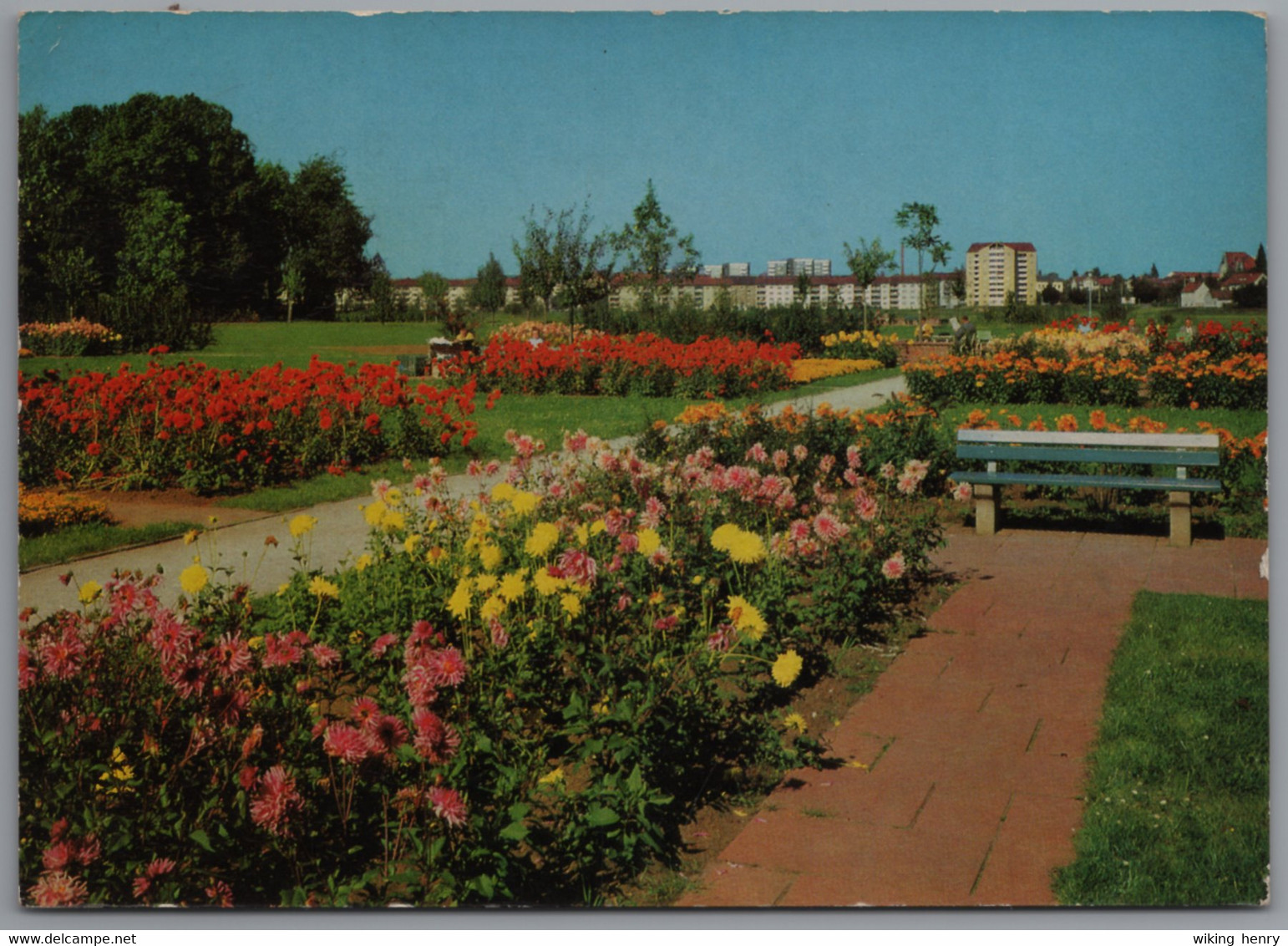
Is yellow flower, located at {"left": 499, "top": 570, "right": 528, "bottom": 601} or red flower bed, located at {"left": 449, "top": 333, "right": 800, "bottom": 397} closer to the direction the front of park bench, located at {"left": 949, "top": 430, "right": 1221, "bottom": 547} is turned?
the yellow flower

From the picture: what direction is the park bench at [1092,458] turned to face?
toward the camera

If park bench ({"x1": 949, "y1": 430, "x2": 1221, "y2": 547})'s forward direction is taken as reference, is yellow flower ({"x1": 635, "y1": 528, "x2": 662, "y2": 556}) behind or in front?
in front

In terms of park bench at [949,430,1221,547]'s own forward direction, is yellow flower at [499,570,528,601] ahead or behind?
ahead

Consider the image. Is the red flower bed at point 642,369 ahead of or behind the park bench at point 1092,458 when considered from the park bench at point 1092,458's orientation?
behind

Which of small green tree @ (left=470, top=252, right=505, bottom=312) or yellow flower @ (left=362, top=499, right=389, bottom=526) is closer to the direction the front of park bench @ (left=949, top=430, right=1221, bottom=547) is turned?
the yellow flower

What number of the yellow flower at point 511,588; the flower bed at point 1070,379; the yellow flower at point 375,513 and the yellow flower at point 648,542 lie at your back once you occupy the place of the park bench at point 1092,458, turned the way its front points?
1

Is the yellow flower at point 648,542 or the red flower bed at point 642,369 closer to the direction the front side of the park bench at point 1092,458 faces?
the yellow flower

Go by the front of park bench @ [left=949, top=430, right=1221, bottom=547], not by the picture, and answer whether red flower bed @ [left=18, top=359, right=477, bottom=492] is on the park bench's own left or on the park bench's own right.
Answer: on the park bench's own right
